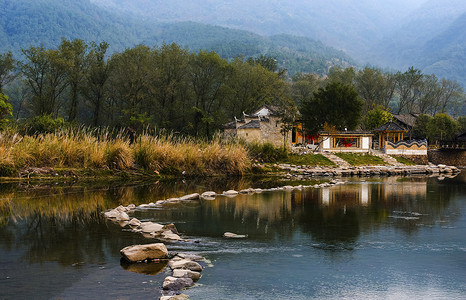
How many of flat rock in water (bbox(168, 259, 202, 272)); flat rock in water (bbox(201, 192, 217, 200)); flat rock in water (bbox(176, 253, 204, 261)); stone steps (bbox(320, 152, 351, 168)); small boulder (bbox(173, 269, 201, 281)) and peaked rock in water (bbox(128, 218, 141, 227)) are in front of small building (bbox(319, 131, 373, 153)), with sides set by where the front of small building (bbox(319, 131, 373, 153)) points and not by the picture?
6

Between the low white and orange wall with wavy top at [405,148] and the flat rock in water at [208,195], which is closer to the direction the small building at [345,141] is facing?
the flat rock in water

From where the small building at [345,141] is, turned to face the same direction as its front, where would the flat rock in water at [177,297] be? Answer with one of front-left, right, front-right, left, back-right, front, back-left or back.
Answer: front

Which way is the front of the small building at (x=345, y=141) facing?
toward the camera

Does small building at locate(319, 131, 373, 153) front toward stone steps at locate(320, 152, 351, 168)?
yes

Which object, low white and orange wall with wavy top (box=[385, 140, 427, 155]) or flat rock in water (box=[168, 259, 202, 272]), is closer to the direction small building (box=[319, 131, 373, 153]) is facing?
the flat rock in water

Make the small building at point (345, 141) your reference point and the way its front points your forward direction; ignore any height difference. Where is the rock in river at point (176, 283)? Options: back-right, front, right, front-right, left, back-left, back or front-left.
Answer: front

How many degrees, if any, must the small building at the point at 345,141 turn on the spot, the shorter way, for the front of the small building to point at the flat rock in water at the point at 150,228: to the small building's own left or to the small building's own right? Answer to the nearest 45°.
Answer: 0° — it already faces it

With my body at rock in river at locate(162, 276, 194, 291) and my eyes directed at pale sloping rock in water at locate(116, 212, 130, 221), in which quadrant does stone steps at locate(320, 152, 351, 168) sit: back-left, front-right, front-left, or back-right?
front-right

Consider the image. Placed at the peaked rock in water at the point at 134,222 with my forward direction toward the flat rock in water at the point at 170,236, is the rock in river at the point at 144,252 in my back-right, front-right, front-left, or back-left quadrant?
front-right

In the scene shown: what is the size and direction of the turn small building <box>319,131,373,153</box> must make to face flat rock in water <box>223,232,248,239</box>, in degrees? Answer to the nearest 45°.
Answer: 0° — it already faces it

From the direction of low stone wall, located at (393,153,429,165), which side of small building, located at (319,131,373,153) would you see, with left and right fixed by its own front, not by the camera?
left

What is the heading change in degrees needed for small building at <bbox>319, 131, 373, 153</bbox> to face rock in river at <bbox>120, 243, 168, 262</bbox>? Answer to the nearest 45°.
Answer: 0° — it already faces it

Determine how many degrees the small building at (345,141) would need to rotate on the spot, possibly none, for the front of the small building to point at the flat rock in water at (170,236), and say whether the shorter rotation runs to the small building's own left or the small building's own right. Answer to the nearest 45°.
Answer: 0° — it already faces it

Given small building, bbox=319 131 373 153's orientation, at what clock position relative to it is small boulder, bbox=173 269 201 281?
The small boulder is roughly at 12 o'clock from the small building.
